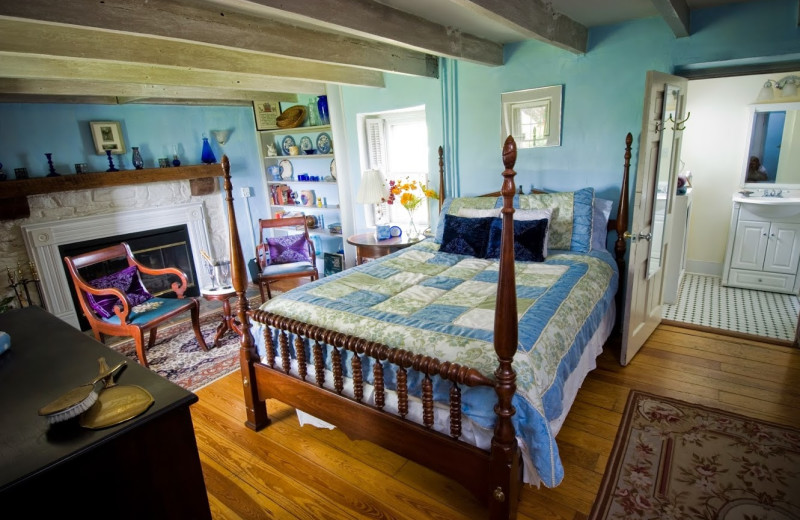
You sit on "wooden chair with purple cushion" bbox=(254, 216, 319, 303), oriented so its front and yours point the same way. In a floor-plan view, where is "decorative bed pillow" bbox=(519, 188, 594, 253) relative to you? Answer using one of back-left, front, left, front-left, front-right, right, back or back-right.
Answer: front-left

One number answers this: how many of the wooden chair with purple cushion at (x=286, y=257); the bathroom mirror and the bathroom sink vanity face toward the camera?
3

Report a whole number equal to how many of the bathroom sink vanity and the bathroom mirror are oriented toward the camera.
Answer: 2

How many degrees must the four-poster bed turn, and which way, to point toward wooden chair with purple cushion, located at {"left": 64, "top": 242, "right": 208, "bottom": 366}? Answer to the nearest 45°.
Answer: approximately 90° to its right

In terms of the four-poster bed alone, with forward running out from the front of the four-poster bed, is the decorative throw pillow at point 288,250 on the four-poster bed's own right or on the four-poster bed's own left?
on the four-poster bed's own right

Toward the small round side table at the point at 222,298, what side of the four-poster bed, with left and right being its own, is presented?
right

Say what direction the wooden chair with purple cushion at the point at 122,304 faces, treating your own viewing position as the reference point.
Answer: facing the viewer and to the right of the viewer

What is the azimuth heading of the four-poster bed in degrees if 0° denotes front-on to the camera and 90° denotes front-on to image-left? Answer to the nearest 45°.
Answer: approximately 45°

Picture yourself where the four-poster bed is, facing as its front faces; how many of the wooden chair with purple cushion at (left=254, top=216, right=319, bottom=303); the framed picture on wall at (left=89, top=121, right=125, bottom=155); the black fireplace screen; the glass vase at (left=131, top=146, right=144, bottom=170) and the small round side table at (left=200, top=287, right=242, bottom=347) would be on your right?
5

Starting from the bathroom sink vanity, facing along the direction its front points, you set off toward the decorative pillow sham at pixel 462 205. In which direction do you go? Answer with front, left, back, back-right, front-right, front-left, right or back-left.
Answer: front-right

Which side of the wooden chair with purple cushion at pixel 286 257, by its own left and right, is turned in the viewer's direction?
front

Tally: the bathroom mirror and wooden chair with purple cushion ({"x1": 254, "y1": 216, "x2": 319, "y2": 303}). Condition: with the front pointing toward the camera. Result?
2

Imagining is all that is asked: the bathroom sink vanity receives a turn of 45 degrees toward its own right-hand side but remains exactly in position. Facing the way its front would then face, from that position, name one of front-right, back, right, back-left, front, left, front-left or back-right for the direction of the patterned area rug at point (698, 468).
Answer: front-left
